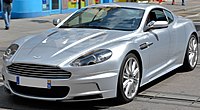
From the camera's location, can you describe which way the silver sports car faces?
facing the viewer and to the left of the viewer
